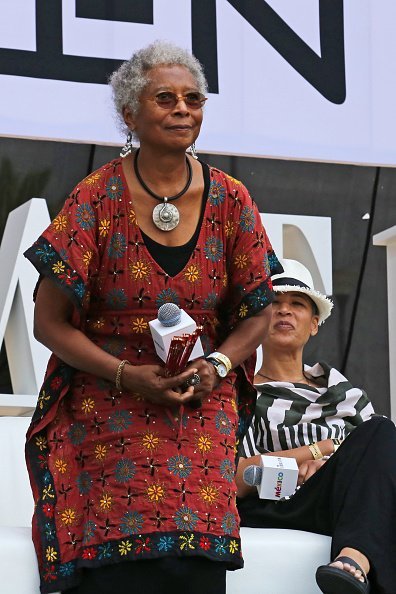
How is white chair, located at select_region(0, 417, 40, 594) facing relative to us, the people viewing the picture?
facing the viewer

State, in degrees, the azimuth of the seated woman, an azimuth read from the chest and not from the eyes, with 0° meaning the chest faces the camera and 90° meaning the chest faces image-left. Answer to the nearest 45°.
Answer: approximately 0°

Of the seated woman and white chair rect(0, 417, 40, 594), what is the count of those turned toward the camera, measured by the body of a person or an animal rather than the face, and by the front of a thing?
2

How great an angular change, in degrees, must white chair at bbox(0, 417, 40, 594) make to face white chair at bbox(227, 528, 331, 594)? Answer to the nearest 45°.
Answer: approximately 45° to its left

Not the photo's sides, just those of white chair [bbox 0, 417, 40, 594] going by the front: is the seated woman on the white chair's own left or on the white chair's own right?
on the white chair's own left

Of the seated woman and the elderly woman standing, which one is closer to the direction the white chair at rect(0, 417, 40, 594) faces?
the elderly woman standing

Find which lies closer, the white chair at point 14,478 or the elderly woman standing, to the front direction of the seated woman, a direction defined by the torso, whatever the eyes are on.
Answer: the elderly woman standing

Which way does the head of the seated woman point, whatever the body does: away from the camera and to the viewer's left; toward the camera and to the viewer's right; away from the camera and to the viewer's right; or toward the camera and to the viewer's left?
toward the camera and to the viewer's left

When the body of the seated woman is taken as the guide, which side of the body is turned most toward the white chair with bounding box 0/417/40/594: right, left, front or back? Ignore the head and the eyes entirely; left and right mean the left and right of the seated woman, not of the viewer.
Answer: right

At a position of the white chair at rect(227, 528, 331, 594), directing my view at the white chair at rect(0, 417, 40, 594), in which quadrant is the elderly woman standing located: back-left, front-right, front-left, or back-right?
front-left
